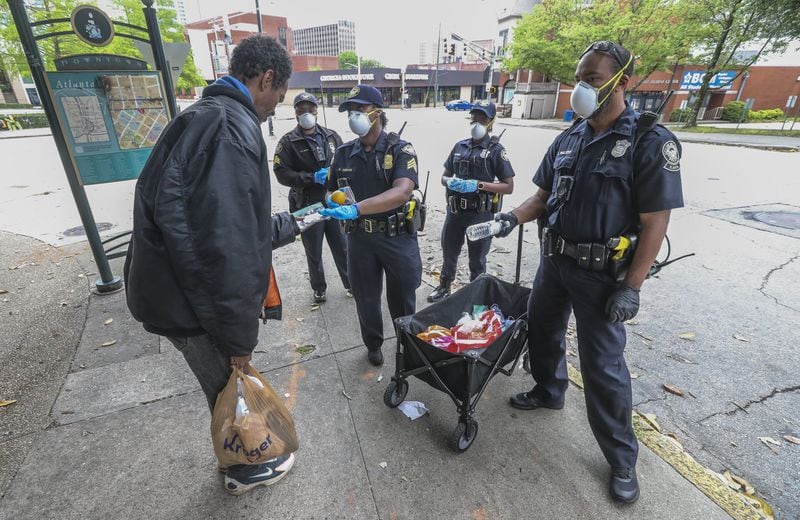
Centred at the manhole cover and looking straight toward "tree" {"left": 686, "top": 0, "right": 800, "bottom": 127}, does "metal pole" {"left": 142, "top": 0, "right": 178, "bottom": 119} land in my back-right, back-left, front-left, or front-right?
back-left

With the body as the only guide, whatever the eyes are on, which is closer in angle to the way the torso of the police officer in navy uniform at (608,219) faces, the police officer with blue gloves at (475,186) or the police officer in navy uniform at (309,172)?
the police officer in navy uniform

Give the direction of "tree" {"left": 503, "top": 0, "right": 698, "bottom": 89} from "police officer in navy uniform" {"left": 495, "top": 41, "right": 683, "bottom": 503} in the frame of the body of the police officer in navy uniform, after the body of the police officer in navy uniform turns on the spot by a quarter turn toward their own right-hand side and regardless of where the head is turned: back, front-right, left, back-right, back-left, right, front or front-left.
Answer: front-right

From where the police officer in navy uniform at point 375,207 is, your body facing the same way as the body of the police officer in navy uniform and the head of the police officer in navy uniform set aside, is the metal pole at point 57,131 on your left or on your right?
on your right

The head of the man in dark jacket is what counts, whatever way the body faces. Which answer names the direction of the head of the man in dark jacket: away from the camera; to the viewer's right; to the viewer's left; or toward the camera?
to the viewer's right

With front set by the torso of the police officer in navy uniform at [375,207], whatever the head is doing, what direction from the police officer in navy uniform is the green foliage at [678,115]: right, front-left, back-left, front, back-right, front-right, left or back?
back

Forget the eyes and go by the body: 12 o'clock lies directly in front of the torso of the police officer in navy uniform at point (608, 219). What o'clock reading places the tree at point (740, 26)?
The tree is roughly at 5 o'clock from the police officer in navy uniform.

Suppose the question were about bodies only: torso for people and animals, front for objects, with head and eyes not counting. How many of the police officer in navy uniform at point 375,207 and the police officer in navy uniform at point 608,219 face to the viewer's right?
0

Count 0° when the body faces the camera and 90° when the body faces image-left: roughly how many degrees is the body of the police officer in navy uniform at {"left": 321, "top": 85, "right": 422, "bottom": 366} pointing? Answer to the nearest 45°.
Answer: approximately 45°

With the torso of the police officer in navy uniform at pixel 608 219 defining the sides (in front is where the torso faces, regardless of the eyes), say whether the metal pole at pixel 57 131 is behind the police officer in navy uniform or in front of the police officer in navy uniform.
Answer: in front

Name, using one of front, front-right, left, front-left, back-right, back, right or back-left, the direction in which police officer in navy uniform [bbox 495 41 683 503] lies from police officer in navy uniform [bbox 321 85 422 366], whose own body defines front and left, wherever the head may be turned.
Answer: left
